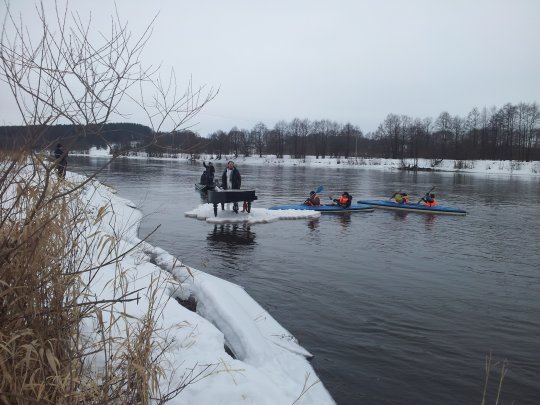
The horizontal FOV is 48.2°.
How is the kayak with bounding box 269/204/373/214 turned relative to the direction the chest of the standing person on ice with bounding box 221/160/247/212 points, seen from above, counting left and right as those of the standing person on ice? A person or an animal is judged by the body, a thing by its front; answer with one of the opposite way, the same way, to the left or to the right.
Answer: to the right

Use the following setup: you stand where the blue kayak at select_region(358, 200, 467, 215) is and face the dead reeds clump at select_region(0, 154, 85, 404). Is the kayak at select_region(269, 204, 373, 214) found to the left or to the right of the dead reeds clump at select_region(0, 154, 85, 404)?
right

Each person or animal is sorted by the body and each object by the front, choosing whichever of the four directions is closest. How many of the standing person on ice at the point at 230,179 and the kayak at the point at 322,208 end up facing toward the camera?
1

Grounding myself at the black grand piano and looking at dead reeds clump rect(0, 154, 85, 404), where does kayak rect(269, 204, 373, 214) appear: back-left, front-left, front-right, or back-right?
back-left

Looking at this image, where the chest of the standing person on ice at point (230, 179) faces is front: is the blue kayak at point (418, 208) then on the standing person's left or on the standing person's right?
on the standing person's left

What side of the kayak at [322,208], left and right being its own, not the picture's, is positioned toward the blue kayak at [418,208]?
back

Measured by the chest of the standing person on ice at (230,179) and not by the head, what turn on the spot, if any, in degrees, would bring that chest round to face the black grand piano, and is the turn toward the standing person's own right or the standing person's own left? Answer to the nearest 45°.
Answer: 0° — they already face it

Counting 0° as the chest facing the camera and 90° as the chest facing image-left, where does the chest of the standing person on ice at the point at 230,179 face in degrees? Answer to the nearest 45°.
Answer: approximately 0°

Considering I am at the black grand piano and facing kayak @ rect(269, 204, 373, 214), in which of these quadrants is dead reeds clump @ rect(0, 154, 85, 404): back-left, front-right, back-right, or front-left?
back-right

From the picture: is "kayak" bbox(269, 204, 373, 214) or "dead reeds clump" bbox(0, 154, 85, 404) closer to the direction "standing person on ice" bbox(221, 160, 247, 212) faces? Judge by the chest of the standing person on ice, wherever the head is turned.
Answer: the dead reeds clump

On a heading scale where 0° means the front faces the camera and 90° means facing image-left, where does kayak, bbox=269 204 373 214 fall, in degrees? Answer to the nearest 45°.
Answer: approximately 90°
